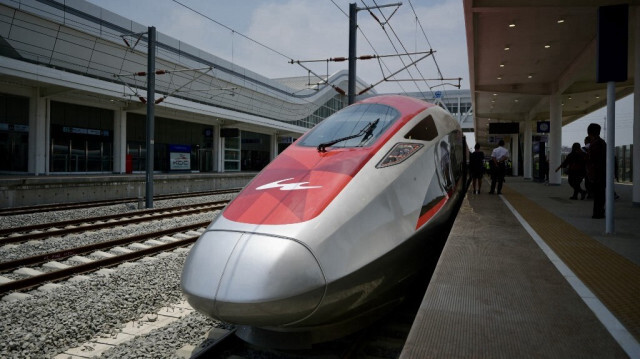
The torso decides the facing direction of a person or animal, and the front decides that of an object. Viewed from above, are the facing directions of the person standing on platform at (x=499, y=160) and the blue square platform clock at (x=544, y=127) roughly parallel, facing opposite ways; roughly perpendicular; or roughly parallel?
roughly parallel, facing opposite ways

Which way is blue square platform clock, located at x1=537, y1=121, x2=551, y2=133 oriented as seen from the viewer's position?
toward the camera

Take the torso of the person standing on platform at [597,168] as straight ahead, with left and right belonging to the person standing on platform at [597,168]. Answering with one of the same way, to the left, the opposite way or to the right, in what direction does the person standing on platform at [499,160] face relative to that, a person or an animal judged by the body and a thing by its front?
to the right

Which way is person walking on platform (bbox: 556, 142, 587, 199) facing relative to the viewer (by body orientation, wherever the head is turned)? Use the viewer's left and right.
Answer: facing to the left of the viewer

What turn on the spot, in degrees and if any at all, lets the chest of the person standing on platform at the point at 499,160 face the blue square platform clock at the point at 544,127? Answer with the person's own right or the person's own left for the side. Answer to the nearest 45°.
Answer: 0° — they already face it

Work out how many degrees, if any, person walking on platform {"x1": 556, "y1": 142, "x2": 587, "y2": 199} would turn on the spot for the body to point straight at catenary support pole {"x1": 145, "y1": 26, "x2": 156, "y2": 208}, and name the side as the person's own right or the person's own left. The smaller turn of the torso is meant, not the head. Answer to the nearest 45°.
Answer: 0° — they already face it

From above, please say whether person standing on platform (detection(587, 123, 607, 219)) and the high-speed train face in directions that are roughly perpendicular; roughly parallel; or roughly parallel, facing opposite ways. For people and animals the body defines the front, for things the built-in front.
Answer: roughly perpendicular

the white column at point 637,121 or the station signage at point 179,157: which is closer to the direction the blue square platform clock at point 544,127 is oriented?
the white column

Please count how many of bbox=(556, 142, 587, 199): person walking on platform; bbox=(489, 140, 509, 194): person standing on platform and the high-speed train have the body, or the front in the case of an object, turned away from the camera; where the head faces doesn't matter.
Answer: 1

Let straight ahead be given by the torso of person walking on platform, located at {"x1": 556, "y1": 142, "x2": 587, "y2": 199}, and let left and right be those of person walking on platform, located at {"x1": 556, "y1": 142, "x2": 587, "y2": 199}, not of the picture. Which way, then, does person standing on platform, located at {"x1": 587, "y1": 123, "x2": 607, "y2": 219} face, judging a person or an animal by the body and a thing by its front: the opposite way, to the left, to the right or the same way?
the same way

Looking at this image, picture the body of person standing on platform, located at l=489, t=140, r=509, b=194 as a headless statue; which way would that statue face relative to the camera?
away from the camera

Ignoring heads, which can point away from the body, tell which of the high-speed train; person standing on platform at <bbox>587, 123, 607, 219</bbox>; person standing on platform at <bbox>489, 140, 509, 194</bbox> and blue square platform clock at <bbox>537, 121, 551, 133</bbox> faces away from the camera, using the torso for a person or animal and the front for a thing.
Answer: person standing on platform at <bbox>489, 140, 509, 194</bbox>

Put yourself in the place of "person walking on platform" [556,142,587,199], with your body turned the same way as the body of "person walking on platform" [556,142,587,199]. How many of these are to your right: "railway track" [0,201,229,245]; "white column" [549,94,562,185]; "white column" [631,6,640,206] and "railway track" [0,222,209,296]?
1
